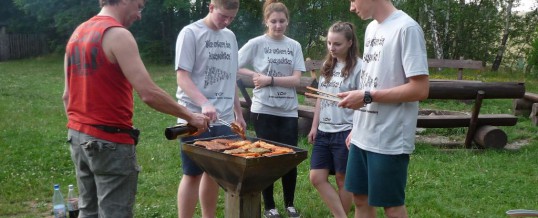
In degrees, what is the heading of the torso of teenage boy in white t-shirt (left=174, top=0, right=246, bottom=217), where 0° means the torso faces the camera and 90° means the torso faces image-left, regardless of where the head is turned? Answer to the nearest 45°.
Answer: approximately 315°

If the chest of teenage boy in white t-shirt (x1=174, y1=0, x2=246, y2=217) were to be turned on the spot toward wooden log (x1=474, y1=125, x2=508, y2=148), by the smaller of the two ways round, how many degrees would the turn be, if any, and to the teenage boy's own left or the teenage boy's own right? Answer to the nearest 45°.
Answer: approximately 90° to the teenage boy's own left

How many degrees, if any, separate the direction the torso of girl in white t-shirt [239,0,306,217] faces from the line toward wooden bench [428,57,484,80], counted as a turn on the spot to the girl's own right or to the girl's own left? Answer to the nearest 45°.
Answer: approximately 135° to the girl's own left

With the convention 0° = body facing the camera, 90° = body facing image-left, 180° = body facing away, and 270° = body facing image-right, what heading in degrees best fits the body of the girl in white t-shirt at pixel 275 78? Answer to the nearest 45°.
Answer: approximately 0°

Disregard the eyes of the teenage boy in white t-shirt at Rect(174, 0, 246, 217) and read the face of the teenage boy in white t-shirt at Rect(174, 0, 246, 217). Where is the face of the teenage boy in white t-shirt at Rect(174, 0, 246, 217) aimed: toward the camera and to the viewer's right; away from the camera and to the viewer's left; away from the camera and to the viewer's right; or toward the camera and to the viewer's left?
toward the camera and to the viewer's right

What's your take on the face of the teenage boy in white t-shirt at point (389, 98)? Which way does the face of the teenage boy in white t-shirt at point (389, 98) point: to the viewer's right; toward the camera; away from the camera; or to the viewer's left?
to the viewer's left

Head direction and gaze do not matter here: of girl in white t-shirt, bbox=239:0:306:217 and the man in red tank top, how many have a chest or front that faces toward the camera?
1

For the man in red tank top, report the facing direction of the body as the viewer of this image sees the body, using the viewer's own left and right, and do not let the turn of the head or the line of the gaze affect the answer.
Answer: facing away from the viewer and to the right of the viewer

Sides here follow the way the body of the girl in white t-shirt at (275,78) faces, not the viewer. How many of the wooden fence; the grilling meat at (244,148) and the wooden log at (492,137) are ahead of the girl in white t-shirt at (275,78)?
1

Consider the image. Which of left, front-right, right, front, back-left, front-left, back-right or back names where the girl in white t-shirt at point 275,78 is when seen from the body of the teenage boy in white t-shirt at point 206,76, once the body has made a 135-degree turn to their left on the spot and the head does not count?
front-right

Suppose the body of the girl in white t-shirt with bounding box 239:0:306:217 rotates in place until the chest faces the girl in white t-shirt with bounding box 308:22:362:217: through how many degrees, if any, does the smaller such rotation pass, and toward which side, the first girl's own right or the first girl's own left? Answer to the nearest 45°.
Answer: approximately 45° to the first girl's own left

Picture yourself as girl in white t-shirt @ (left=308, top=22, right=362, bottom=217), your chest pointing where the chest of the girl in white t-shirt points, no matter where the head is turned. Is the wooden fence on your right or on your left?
on your right
